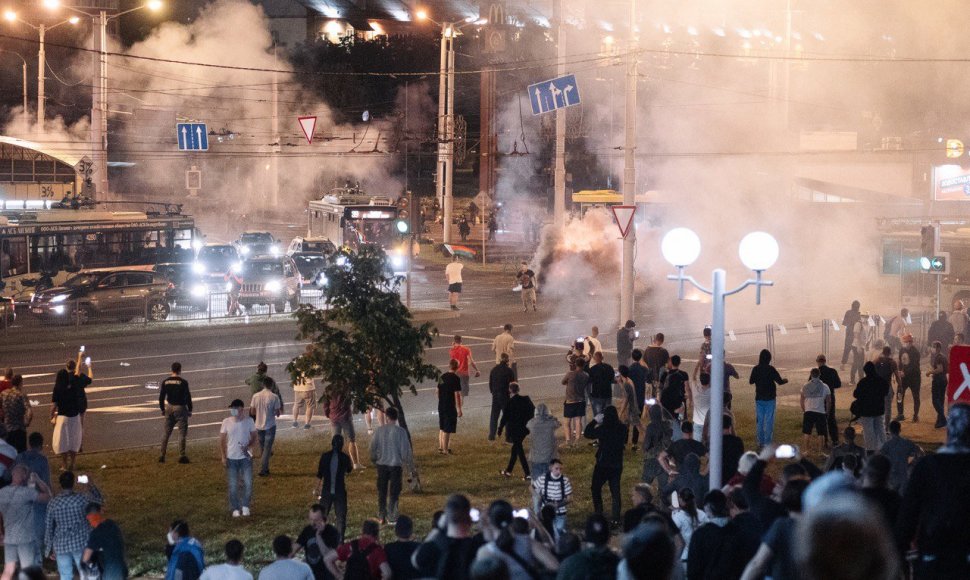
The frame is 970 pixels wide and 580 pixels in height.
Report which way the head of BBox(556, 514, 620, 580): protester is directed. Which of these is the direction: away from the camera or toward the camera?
away from the camera

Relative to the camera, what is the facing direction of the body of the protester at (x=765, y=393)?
away from the camera

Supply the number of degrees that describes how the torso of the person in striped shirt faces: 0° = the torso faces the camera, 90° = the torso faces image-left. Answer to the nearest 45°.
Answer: approximately 0°

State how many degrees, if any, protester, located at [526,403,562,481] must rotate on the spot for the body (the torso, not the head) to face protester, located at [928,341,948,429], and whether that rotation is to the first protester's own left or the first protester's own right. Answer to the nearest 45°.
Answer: approximately 45° to the first protester's own right

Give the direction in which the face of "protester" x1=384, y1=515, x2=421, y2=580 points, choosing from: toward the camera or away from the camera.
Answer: away from the camera

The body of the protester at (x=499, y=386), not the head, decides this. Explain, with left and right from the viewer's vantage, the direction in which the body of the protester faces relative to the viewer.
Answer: facing away from the viewer

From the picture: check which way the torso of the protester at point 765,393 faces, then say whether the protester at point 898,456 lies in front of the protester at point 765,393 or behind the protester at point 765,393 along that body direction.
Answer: behind

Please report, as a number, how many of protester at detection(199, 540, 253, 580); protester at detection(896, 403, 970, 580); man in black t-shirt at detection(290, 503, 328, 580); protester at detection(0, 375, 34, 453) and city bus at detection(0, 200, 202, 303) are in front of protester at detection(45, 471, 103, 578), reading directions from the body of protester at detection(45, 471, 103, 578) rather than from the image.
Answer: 2

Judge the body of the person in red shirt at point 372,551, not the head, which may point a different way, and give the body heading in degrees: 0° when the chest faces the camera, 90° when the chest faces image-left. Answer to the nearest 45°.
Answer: approximately 180°
